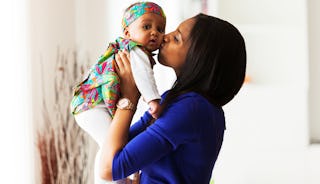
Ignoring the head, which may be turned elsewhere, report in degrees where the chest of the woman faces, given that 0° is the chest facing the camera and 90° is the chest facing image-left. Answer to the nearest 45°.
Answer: approximately 90°

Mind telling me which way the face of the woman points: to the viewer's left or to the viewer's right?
to the viewer's left
